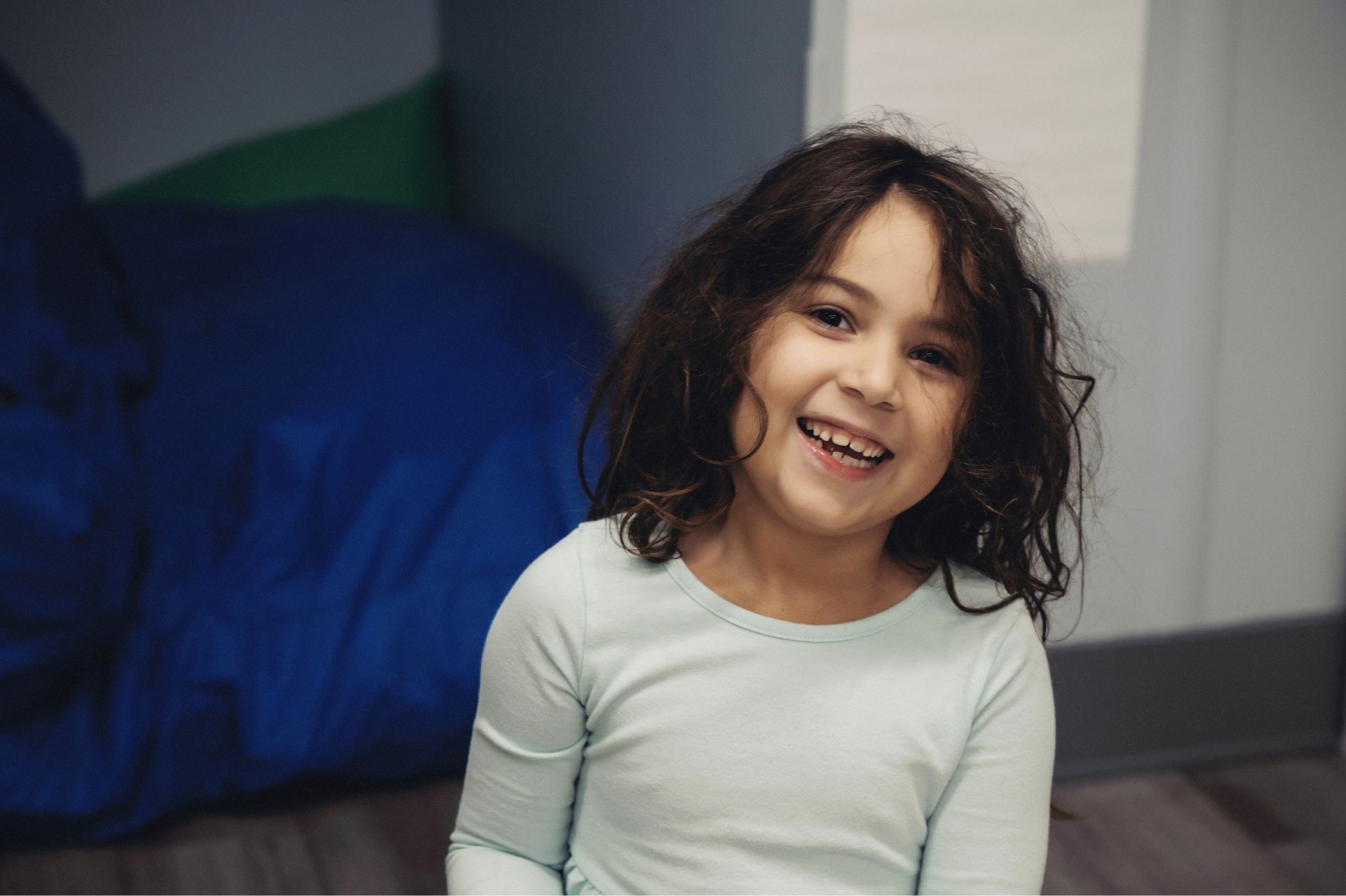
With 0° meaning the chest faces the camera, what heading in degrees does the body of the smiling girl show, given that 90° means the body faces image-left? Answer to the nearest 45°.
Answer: approximately 0°

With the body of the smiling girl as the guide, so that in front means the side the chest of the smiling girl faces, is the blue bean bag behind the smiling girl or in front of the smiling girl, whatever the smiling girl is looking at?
behind
